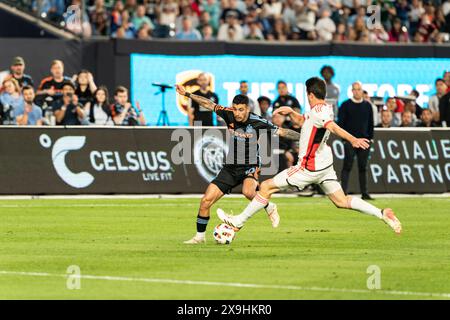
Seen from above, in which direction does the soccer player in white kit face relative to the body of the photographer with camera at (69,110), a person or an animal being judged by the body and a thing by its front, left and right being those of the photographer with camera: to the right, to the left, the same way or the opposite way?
to the right

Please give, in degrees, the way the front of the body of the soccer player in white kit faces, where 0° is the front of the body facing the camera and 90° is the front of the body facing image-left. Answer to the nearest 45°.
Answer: approximately 90°

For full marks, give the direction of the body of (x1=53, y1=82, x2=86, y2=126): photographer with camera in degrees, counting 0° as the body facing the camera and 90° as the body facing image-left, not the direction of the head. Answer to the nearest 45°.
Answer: approximately 0°

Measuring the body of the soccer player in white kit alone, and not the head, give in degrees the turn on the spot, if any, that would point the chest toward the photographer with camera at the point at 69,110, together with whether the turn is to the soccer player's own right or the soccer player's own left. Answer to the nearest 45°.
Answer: approximately 45° to the soccer player's own right

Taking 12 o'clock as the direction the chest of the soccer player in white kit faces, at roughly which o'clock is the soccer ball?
The soccer ball is roughly at 12 o'clock from the soccer player in white kit.

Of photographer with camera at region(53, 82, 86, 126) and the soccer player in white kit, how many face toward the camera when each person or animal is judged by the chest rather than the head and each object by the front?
1

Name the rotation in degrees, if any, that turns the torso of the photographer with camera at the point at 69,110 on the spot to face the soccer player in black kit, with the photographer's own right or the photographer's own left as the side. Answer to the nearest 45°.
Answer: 0° — they already face them

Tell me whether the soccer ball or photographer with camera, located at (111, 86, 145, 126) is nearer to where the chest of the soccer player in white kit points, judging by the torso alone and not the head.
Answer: the soccer ball

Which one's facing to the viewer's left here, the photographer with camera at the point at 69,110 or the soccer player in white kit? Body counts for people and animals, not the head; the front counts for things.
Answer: the soccer player in white kit

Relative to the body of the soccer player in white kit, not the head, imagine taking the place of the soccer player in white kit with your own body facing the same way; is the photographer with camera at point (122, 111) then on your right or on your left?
on your right
